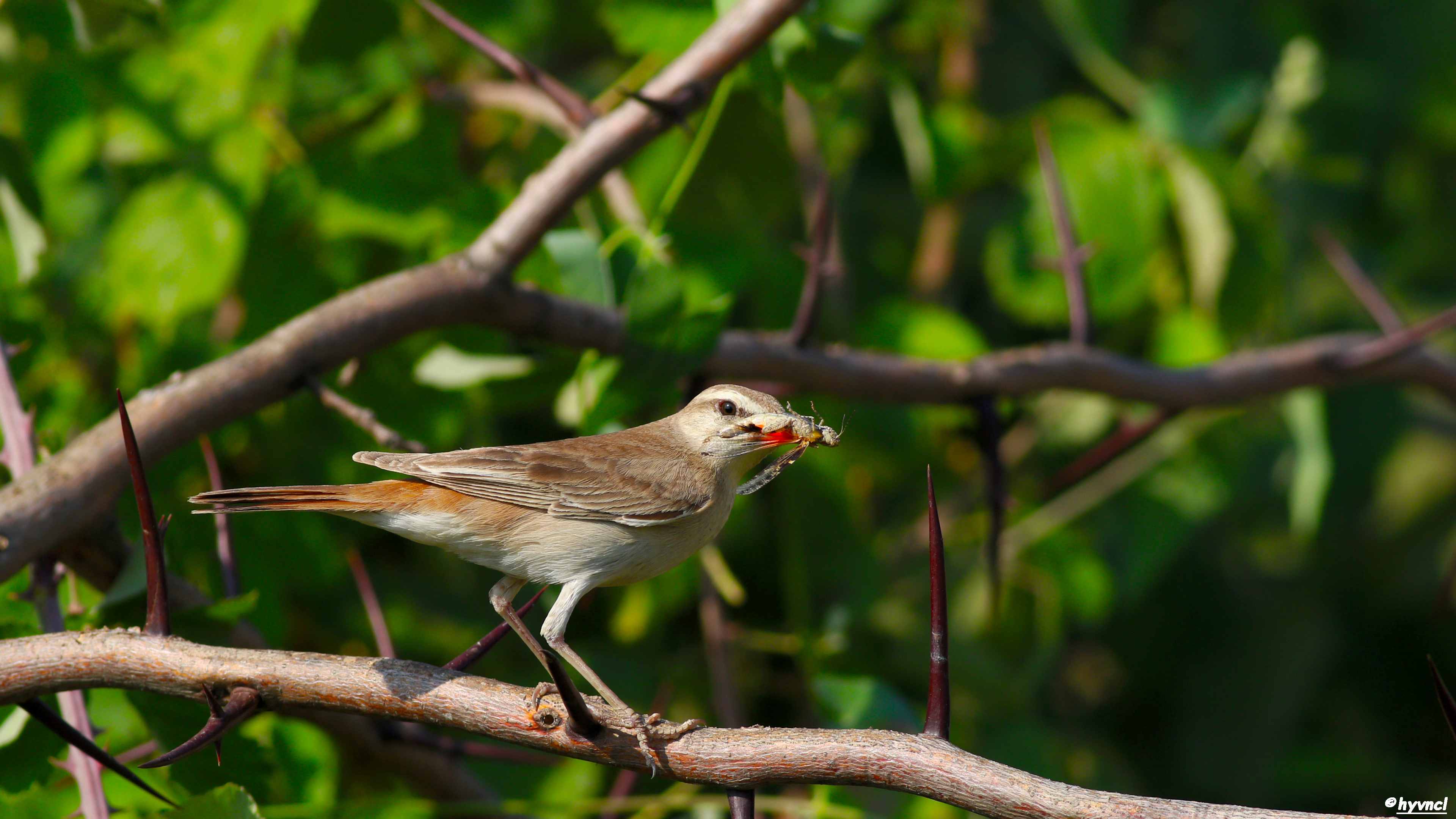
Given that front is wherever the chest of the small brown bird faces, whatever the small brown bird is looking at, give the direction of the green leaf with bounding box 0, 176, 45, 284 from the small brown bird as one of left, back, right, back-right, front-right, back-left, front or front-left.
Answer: back-left

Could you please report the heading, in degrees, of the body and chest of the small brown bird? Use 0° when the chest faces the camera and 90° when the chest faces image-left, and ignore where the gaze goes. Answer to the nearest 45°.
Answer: approximately 270°

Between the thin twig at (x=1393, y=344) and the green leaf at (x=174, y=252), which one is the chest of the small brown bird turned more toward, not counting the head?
the thin twig

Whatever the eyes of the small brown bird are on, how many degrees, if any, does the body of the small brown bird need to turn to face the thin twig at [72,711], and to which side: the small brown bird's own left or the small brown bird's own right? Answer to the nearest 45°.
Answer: approximately 135° to the small brown bird's own left

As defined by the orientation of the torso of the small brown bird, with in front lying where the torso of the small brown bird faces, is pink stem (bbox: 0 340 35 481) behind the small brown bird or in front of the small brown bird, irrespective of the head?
behind
